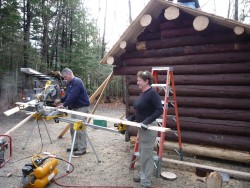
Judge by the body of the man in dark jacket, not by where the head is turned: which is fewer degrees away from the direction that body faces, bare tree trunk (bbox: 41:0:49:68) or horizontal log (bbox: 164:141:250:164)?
the bare tree trunk

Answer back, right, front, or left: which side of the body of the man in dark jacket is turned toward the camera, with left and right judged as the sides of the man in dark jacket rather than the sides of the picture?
left

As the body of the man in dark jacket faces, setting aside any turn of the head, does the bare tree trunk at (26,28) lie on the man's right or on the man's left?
on the man's right

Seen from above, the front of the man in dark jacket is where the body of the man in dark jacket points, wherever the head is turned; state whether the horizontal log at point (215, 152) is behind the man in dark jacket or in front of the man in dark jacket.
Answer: behind

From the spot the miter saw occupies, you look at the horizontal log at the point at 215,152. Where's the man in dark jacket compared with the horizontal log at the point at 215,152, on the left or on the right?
left

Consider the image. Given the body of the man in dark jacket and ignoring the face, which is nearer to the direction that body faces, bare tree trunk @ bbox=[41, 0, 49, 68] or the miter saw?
the miter saw

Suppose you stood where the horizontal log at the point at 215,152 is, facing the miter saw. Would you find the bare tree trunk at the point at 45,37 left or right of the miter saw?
right

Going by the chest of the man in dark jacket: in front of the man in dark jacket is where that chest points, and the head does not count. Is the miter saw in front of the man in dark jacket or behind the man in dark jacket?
in front
